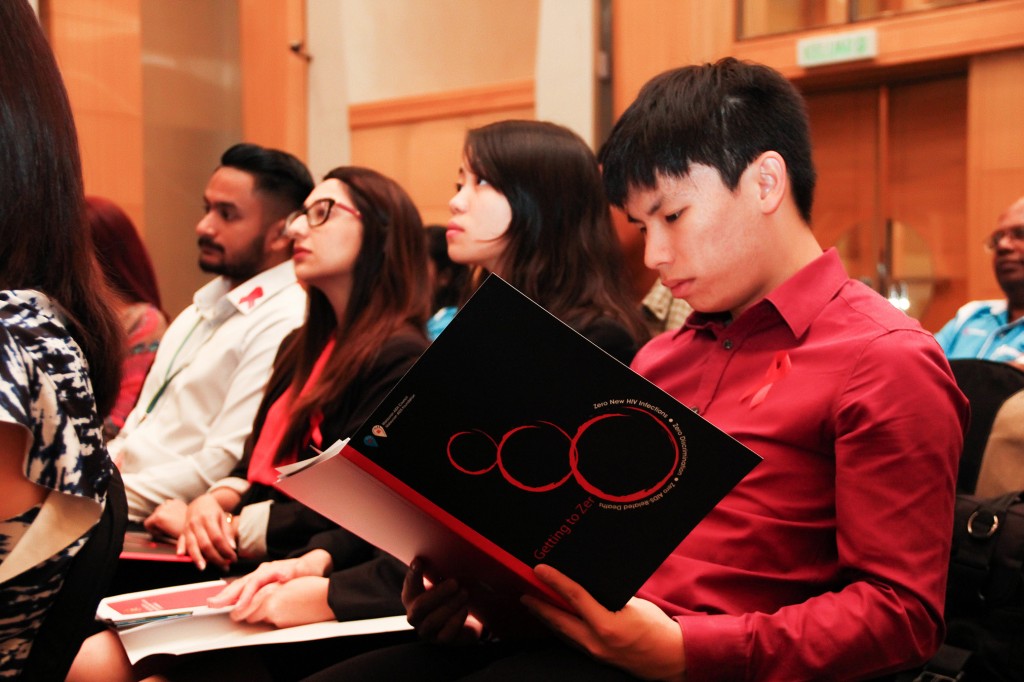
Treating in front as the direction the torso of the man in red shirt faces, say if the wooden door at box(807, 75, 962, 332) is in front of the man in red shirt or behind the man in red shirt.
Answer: behind

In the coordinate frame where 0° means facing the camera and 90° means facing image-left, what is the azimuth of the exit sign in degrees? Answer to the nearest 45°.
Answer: approximately 0°

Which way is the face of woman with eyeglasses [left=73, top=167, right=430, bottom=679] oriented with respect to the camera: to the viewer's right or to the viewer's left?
to the viewer's left

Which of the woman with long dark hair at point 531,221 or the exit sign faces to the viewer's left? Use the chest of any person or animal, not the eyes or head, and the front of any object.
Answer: the woman with long dark hair

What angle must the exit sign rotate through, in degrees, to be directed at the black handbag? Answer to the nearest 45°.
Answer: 0° — it already faces it

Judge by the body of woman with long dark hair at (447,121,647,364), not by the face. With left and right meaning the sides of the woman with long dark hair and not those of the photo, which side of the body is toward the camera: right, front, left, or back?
left

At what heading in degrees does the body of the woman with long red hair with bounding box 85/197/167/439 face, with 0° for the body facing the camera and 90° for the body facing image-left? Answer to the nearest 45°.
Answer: approximately 90°

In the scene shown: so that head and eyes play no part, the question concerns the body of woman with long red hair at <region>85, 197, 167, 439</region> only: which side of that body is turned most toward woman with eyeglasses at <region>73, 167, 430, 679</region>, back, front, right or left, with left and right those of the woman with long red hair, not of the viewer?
left
